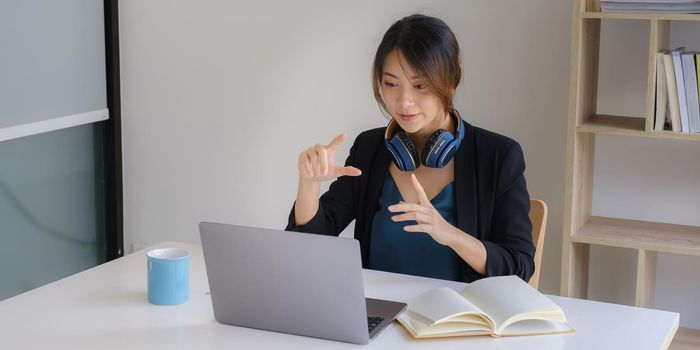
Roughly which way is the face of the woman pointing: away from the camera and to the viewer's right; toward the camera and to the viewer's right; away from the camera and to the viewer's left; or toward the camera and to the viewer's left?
toward the camera and to the viewer's left

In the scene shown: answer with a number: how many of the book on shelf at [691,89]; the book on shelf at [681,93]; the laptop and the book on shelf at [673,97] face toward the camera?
3

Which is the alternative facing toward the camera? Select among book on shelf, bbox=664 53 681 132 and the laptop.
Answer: the book on shelf

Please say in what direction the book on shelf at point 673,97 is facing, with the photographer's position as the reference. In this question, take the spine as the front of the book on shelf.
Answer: facing the viewer

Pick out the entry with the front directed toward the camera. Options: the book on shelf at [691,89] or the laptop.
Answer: the book on shelf

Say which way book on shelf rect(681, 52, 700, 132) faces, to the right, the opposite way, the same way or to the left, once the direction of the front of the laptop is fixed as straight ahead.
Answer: the opposite way

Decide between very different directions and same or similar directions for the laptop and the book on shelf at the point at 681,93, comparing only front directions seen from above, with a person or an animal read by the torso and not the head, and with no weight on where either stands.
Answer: very different directions

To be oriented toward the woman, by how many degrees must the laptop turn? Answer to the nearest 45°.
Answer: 0° — it already faces them

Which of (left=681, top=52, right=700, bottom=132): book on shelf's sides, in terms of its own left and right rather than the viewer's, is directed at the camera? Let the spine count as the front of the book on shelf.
front

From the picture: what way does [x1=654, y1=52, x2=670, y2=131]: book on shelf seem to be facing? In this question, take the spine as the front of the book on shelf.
toward the camera

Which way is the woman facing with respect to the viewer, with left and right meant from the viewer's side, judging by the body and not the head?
facing the viewer and to the left of the viewer
